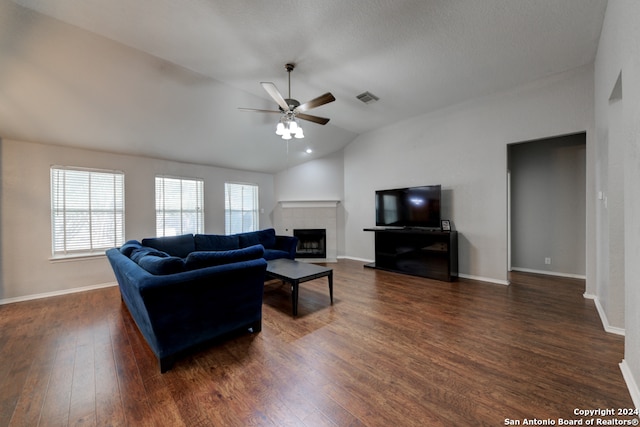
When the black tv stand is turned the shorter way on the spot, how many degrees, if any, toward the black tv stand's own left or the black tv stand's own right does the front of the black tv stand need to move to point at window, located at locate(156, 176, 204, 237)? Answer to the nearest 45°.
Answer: approximately 45° to the black tv stand's own right

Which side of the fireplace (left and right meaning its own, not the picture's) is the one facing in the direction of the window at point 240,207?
right

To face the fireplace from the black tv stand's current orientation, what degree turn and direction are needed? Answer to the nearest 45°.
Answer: approximately 45° to its right

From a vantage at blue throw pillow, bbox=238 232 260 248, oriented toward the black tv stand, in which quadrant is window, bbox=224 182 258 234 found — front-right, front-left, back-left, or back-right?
back-left

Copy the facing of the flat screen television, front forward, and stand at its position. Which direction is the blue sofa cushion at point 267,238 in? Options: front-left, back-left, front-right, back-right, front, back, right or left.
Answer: front-right

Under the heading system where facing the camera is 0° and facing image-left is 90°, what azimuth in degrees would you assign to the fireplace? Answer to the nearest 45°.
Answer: approximately 0°

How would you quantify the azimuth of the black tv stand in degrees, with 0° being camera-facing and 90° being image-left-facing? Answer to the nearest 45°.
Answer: approximately 45°

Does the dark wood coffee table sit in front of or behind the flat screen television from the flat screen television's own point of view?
in front

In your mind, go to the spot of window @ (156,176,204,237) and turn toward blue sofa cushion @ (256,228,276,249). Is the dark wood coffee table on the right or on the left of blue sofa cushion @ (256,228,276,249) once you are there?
right
